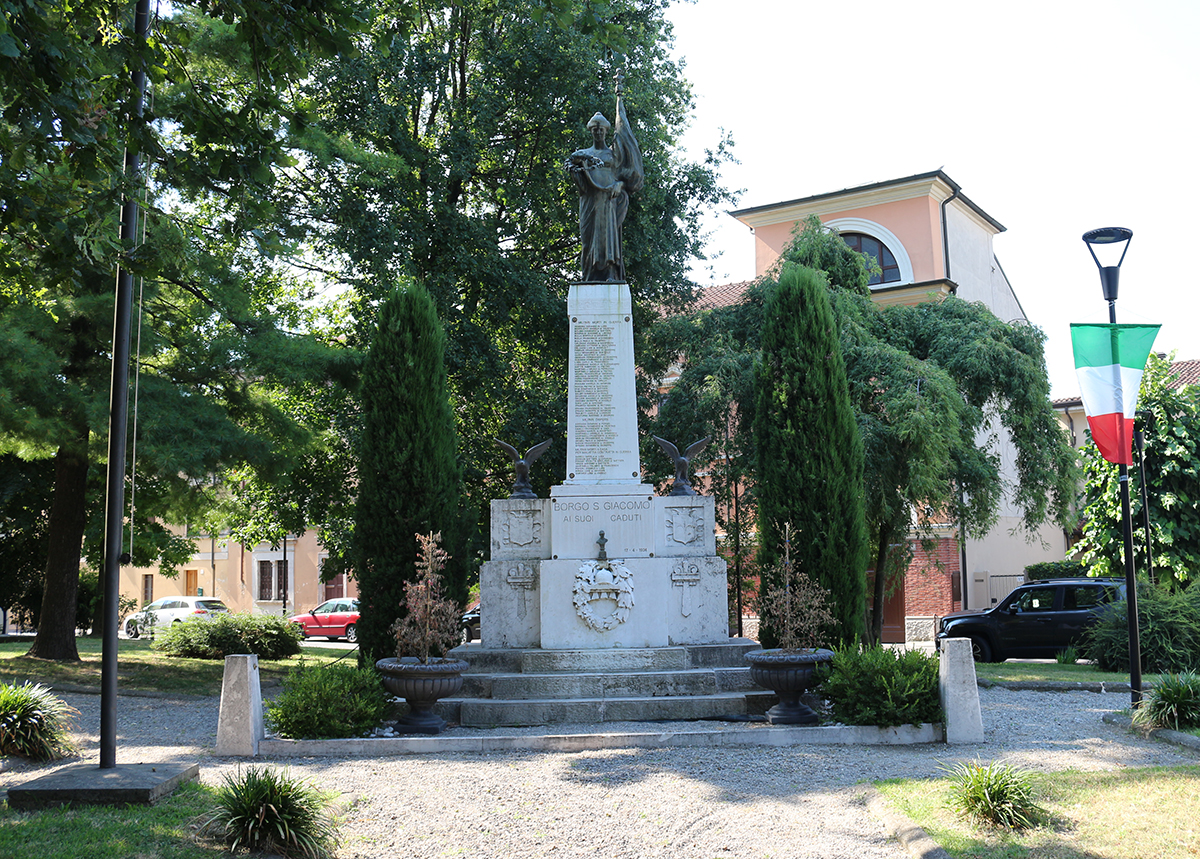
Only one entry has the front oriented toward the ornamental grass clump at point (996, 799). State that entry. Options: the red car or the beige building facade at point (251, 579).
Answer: the beige building facade

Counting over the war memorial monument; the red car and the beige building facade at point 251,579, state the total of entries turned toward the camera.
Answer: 2

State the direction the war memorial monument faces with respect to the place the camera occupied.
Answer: facing the viewer

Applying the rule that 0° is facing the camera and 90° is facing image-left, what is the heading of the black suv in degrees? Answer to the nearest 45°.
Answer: approximately 90°

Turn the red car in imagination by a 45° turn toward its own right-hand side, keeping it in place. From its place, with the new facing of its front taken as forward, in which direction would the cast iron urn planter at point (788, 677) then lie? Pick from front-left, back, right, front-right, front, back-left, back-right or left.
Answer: back-left

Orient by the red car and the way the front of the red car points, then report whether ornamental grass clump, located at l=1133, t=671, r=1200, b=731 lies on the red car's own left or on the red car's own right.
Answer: on the red car's own left

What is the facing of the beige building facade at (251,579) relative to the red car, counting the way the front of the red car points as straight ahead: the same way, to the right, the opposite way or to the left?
to the left

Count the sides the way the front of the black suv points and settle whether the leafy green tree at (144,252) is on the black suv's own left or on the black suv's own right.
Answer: on the black suv's own left

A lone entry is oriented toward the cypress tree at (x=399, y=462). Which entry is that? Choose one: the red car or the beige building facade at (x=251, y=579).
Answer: the beige building facade

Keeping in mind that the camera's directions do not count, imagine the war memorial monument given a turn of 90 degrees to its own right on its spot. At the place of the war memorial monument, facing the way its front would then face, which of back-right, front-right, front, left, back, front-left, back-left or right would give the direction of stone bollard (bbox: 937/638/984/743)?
back-left

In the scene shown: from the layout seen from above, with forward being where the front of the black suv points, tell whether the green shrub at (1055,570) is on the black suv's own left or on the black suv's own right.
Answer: on the black suv's own right

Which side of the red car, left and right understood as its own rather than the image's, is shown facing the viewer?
left

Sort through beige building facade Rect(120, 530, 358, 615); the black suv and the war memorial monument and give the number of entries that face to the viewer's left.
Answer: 1

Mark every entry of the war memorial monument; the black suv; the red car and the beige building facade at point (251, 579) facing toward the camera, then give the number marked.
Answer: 2
